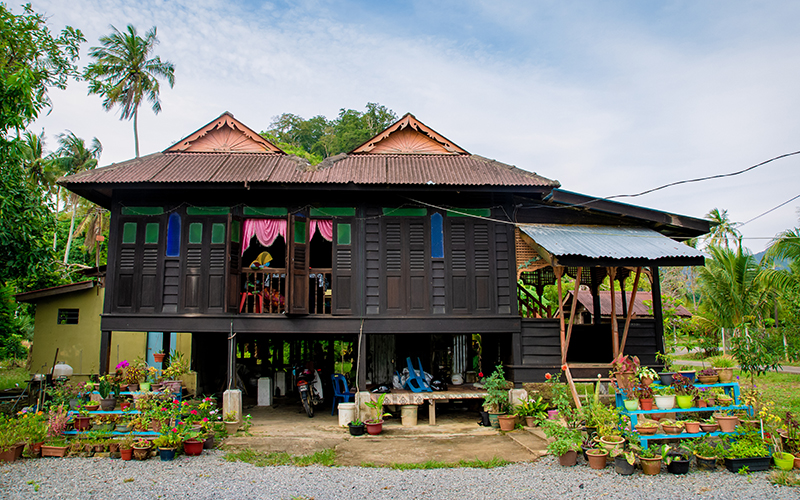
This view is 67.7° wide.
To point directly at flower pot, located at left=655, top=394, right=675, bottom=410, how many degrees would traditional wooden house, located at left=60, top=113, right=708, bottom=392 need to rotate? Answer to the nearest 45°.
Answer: approximately 45° to its left

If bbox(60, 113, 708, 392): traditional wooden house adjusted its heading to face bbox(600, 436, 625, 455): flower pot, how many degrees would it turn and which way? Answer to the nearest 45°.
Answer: approximately 45° to its left

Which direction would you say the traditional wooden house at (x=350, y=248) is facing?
toward the camera

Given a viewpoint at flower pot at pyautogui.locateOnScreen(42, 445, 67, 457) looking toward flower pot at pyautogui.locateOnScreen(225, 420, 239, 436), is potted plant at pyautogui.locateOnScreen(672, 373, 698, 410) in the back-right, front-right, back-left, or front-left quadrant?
front-right

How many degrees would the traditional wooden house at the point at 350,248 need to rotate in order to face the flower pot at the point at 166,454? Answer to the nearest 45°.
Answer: approximately 45° to its right

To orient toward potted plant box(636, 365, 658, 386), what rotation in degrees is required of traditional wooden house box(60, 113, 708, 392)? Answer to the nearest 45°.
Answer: approximately 45° to its left

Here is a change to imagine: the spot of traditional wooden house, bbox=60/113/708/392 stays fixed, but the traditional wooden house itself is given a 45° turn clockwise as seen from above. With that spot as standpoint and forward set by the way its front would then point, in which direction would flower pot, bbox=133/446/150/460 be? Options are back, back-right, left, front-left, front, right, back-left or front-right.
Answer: front

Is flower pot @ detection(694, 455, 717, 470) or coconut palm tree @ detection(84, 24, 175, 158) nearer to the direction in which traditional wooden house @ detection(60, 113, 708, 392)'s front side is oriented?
the flower pot

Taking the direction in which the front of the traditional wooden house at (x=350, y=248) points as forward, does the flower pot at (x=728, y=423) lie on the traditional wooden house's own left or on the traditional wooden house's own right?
on the traditional wooden house's own left

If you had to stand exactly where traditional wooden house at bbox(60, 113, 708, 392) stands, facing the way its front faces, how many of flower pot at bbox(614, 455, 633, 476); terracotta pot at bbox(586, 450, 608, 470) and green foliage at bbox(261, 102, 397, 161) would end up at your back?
1

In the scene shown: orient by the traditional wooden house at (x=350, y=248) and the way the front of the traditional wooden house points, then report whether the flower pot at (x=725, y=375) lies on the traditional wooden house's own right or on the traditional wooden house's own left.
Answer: on the traditional wooden house's own left

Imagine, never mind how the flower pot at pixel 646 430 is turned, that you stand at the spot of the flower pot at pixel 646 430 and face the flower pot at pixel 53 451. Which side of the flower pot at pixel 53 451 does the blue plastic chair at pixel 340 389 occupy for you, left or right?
right
